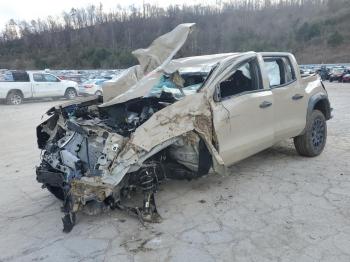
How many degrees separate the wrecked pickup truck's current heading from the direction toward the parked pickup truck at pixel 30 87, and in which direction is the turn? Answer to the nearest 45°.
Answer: approximately 90° to its right

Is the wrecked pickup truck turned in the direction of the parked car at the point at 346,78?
no

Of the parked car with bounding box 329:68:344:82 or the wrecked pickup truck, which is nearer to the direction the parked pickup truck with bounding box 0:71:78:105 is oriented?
the parked car

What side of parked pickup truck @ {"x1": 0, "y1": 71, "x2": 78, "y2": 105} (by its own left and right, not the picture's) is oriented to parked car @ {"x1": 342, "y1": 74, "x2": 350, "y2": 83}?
front

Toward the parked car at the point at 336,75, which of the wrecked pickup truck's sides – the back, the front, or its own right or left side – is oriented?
back

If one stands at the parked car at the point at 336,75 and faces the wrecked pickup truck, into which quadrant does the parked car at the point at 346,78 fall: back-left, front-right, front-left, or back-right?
front-left

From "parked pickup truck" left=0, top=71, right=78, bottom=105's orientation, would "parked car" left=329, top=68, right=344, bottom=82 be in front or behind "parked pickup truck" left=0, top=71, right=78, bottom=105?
in front

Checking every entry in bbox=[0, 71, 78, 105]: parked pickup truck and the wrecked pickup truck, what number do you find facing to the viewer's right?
1

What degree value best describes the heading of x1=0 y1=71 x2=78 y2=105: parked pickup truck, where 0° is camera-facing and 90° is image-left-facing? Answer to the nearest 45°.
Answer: approximately 270°

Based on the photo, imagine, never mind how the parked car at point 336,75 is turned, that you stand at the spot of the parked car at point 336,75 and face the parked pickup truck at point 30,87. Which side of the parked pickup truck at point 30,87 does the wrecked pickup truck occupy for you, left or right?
left

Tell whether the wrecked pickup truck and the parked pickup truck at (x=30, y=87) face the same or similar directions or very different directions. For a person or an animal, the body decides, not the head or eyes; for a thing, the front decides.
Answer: very different directions

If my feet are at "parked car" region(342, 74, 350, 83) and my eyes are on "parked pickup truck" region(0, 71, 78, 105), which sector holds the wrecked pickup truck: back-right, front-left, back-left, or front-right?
front-left

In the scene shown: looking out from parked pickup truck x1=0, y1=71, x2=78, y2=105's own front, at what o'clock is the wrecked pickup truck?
The wrecked pickup truck is roughly at 3 o'clock from the parked pickup truck.
